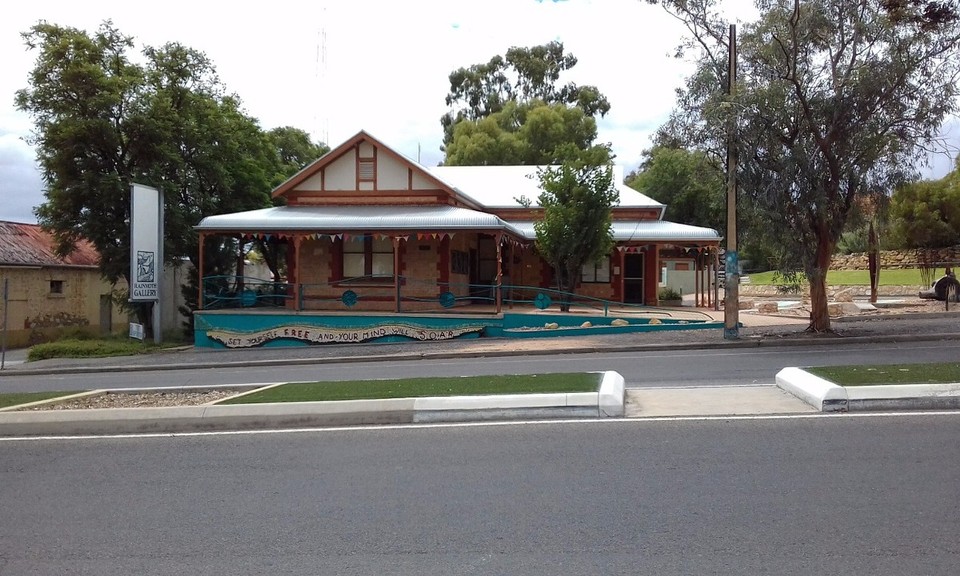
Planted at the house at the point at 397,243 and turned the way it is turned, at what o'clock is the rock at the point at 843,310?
The rock is roughly at 9 o'clock from the house.

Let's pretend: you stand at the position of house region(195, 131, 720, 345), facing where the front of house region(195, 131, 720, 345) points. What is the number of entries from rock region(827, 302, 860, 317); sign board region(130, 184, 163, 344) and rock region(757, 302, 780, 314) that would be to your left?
2

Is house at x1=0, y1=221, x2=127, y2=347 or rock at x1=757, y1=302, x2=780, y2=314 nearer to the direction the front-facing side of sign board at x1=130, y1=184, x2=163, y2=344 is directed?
the rock

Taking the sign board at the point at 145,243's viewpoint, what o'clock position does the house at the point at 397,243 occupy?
The house is roughly at 9 o'clock from the sign board.

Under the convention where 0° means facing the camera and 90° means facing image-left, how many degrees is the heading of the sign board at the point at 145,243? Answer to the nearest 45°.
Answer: approximately 0°

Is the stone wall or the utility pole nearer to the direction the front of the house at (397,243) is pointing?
the utility pole

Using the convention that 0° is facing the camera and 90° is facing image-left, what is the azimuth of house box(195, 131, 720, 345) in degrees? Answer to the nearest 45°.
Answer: approximately 0°

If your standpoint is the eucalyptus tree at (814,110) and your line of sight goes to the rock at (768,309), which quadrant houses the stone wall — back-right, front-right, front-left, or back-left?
front-right

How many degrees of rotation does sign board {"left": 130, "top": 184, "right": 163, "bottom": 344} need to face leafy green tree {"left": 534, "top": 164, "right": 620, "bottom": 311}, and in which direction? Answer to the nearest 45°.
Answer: approximately 45° to its left

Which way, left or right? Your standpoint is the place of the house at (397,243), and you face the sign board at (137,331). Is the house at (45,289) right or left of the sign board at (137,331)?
right

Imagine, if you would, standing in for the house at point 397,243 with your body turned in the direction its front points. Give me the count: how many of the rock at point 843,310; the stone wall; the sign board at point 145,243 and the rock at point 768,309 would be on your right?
1

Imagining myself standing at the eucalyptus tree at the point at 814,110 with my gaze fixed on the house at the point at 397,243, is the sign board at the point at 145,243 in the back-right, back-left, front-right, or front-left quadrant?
front-left

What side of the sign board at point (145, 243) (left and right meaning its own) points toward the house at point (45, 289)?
back

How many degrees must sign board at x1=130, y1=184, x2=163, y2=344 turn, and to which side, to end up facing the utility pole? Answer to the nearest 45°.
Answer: approximately 45° to its left

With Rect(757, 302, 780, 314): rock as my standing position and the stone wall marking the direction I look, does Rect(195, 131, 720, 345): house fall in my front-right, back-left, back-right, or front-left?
back-left
